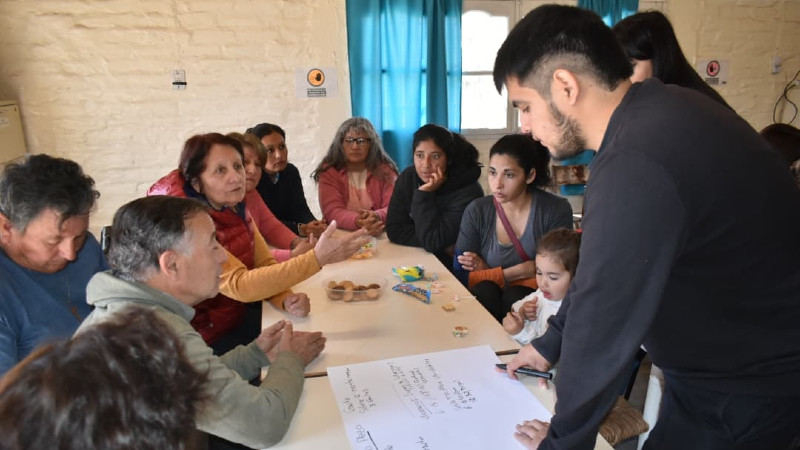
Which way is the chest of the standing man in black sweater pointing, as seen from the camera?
to the viewer's left

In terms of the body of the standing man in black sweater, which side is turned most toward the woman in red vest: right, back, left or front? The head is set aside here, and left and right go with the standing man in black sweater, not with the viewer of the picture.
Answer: front

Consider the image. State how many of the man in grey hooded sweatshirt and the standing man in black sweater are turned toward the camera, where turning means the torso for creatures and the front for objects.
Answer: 0

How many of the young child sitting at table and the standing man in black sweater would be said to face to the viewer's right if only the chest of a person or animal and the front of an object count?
0

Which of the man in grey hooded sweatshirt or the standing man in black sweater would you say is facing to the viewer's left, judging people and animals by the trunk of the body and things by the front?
the standing man in black sweater

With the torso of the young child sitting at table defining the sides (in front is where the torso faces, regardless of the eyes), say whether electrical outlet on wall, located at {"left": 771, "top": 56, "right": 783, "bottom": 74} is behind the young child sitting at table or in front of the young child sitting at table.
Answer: behind

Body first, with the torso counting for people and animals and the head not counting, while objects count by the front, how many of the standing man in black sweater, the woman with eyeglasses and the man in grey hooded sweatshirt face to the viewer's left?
1

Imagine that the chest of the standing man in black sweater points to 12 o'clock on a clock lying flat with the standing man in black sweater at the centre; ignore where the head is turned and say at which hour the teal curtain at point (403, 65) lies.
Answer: The teal curtain is roughly at 2 o'clock from the standing man in black sweater.

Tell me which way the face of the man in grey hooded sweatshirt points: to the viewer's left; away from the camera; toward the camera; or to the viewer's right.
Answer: to the viewer's right

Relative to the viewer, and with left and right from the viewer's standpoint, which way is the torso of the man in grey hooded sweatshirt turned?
facing to the right of the viewer

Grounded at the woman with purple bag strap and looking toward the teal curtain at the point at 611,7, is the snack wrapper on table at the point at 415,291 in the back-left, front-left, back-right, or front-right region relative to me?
back-left

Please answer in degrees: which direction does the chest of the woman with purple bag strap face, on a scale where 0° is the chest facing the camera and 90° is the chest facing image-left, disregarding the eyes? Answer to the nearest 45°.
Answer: approximately 45°
